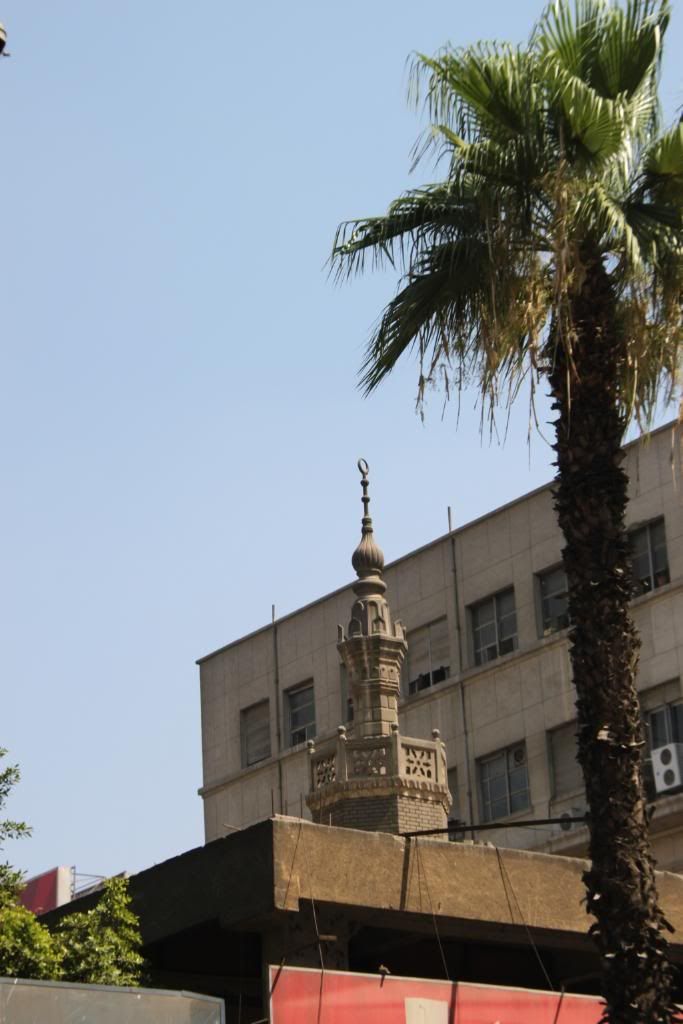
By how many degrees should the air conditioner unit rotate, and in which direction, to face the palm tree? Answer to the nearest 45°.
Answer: approximately 45° to its left

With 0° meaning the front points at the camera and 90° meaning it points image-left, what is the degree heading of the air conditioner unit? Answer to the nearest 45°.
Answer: approximately 45°

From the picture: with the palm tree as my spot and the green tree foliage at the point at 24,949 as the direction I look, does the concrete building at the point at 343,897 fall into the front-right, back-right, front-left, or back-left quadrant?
front-right

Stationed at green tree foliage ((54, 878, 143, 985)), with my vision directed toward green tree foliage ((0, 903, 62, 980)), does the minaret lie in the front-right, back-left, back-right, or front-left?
back-right

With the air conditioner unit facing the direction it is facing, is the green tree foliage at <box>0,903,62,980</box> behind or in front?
in front

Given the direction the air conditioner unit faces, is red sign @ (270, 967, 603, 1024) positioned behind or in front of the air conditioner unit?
in front
